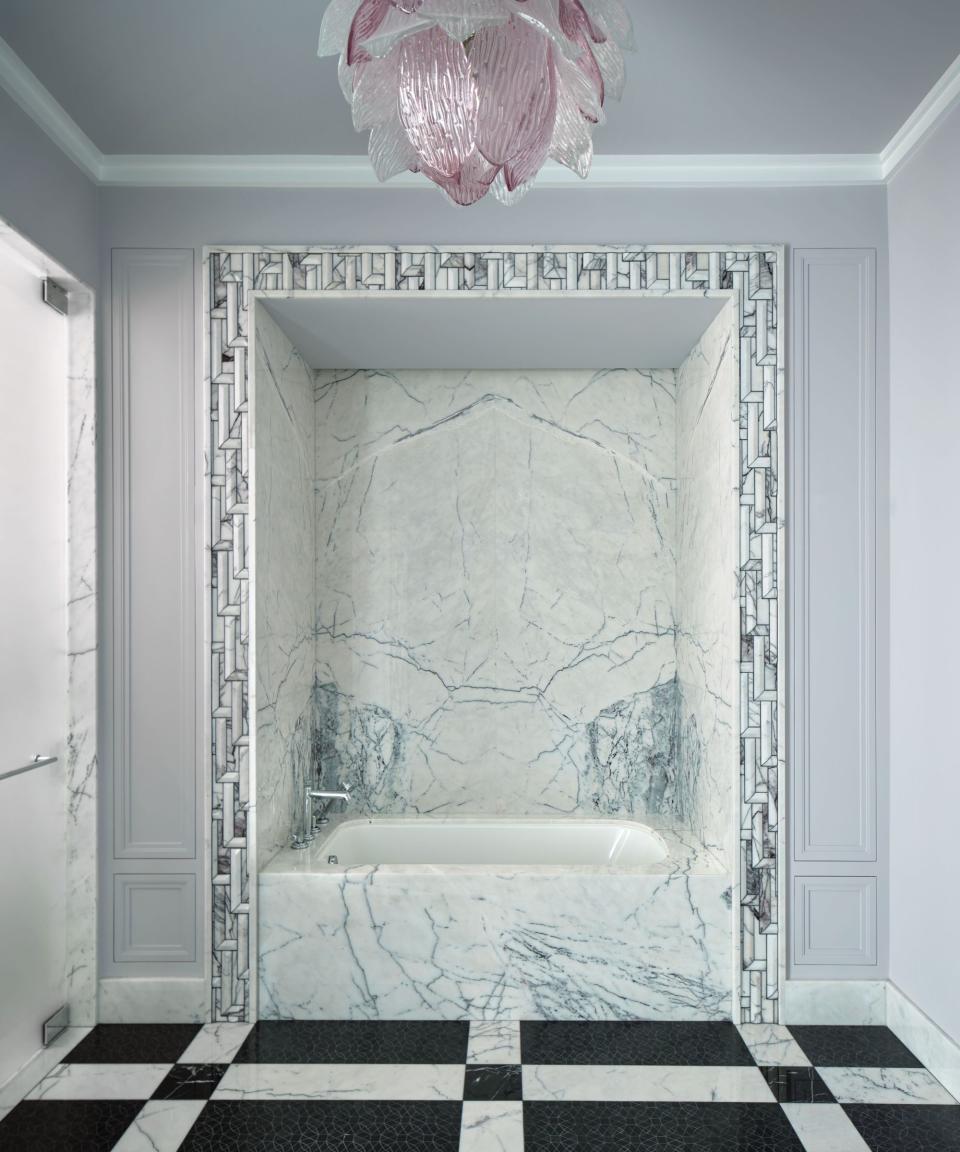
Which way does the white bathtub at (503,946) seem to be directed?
toward the camera

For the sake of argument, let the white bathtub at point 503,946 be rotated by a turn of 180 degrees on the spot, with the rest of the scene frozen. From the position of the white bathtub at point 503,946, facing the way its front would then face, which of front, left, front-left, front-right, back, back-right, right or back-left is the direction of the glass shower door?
left
